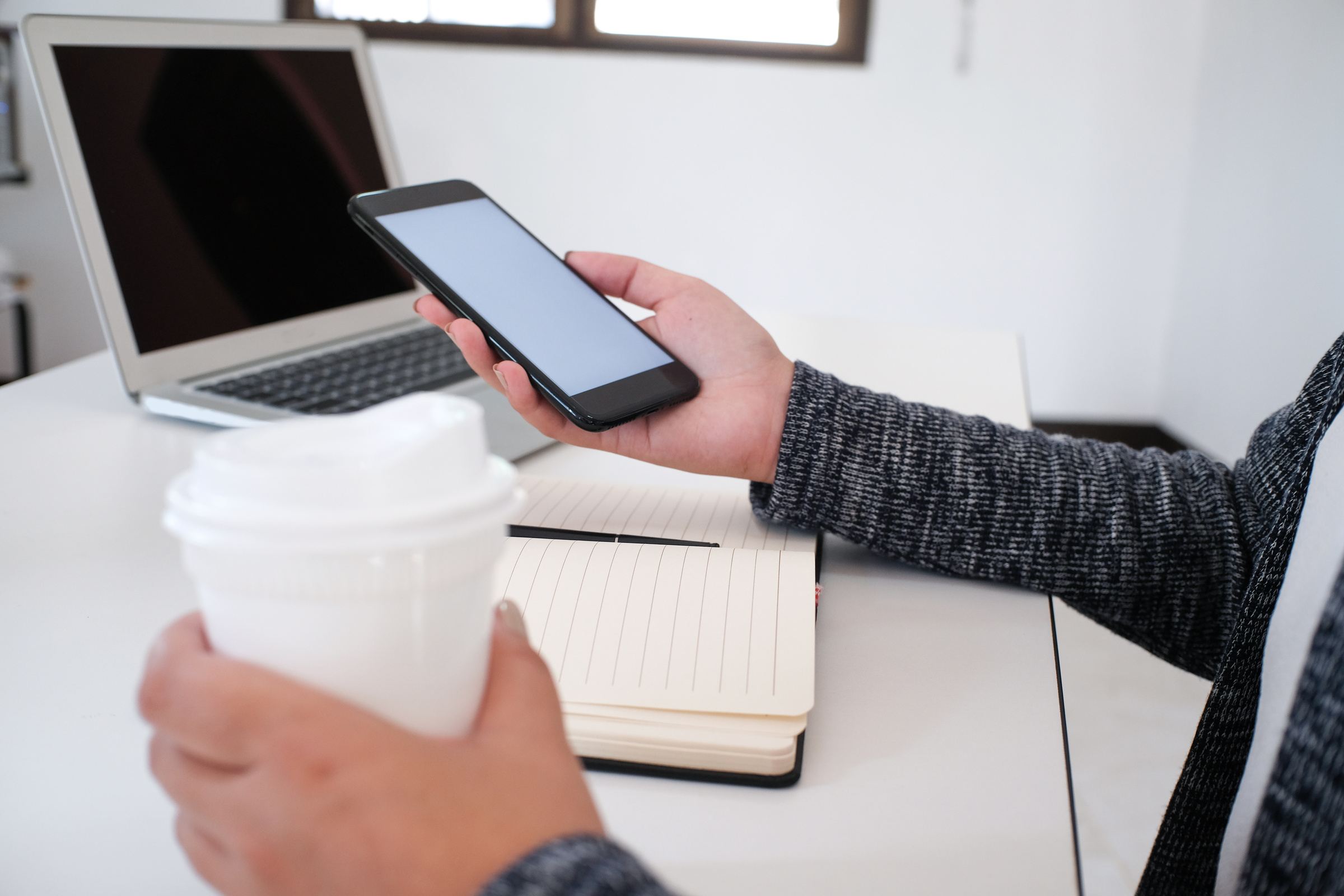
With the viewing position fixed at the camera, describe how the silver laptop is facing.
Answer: facing the viewer and to the right of the viewer

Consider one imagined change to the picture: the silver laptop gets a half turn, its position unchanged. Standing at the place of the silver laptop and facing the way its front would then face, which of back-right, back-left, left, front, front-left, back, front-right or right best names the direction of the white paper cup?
back-left
